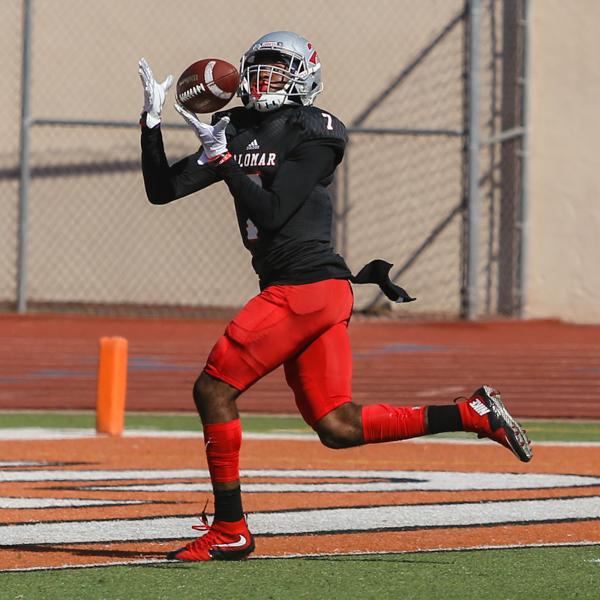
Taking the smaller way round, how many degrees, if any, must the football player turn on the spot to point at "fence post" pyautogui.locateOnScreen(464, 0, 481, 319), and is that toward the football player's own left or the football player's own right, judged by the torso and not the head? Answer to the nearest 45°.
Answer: approximately 135° to the football player's own right

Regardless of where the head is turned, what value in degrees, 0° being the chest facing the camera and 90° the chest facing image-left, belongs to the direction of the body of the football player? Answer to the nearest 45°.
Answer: approximately 45°

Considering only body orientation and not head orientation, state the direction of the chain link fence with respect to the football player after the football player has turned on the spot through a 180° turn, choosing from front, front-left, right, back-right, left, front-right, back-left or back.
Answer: front-left

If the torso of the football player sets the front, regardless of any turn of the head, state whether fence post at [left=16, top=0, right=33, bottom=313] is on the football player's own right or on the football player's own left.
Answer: on the football player's own right
